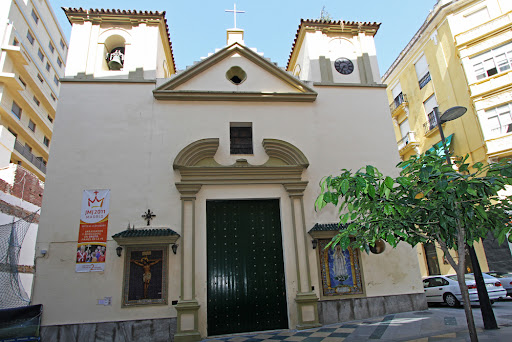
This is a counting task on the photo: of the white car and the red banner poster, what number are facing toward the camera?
1

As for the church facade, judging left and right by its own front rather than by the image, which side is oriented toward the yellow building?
left

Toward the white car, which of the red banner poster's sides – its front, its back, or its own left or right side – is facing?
left

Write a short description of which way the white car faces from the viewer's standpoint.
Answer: facing away from the viewer and to the left of the viewer

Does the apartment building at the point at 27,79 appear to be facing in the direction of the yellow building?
yes

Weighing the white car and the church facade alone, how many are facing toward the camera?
1

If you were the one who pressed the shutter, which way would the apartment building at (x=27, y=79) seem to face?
facing the viewer and to the right of the viewer

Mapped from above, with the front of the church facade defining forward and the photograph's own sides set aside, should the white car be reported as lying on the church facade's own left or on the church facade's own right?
on the church facade's own left

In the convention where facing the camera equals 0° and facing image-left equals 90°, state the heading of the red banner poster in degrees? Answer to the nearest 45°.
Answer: approximately 0°
